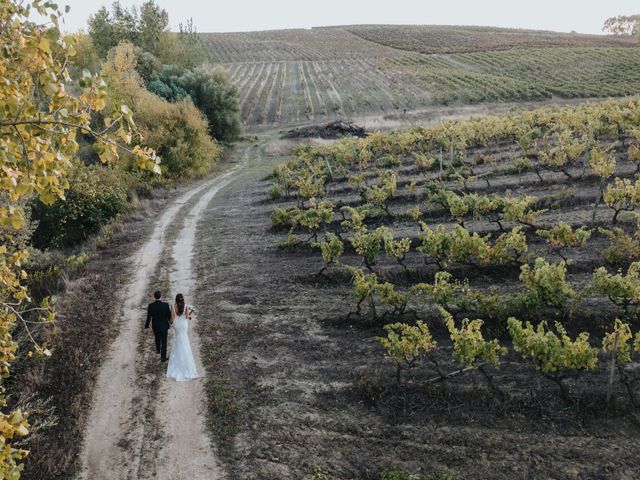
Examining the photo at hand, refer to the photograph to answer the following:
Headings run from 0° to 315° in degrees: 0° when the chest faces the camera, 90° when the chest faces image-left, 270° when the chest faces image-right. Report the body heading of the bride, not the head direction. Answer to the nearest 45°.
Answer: approximately 180°

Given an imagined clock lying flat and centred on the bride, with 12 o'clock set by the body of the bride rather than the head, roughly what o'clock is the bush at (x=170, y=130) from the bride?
The bush is roughly at 12 o'clock from the bride.

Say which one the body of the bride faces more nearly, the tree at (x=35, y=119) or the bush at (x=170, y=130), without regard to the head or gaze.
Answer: the bush

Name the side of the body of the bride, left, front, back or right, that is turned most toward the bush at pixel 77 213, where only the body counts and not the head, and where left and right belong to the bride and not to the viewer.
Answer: front
